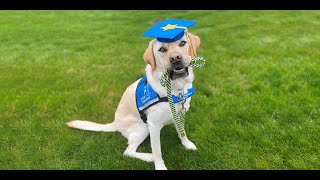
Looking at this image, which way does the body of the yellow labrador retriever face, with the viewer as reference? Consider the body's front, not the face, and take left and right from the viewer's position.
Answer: facing the viewer and to the right of the viewer
